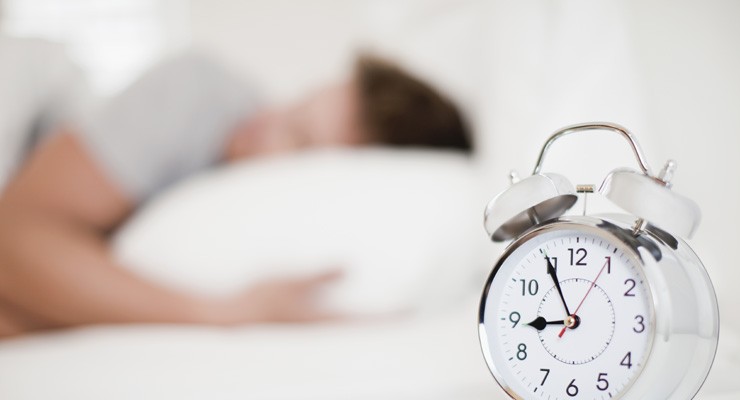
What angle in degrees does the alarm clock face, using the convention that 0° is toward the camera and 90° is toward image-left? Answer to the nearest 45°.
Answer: approximately 45°

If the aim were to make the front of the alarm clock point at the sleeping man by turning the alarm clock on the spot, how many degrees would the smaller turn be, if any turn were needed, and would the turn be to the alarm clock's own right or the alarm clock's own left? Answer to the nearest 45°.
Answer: approximately 90° to the alarm clock's own right
